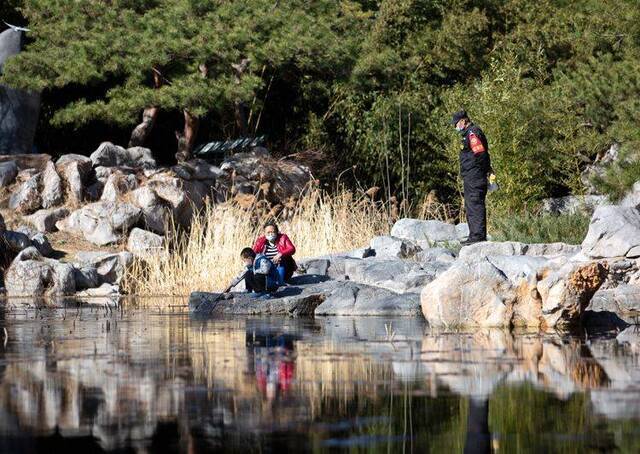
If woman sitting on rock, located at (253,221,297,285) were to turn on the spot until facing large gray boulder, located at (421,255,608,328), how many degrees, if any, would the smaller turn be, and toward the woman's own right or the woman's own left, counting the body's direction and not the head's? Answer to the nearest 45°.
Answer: approximately 45° to the woman's own left

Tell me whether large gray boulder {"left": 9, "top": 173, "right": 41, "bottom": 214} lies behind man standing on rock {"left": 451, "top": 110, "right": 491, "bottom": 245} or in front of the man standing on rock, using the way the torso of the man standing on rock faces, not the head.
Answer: in front

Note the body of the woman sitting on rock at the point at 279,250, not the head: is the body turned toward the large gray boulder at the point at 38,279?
no

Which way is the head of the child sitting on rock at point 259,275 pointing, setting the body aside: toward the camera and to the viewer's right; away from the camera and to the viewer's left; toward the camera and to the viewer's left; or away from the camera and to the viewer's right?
toward the camera and to the viewer's left

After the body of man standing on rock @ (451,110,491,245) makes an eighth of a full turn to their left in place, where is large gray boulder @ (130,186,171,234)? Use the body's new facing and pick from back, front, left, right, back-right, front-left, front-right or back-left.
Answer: right

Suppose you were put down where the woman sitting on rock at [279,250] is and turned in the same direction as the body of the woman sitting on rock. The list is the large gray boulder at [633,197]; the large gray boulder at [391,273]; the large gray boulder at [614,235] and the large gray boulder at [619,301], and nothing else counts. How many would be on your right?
0

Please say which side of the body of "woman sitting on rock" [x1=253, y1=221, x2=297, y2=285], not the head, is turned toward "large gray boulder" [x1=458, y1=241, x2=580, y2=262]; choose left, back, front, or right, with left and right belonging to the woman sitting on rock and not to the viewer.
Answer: left

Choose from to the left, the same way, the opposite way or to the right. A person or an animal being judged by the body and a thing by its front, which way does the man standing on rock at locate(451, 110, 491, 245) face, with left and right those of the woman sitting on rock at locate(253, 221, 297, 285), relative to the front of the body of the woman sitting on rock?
to the right

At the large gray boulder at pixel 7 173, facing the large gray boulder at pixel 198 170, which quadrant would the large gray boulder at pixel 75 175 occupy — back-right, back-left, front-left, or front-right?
front-right

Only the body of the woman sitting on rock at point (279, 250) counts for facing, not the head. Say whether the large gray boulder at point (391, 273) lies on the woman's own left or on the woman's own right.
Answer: on the woman's own left

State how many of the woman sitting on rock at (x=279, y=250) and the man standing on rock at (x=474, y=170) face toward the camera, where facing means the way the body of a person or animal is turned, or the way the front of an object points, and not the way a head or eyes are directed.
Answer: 1

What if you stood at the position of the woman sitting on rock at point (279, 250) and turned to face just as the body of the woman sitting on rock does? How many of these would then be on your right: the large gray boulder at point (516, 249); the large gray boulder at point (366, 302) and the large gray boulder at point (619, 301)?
0

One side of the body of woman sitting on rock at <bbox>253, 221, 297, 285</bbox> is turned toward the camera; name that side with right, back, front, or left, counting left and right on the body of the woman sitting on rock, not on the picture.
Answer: front

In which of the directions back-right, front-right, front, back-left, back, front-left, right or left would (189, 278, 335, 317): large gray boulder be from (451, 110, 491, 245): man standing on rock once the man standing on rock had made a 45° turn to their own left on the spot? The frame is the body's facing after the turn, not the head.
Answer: front

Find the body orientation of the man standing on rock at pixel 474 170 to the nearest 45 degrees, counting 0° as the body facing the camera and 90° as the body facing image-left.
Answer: approximately 90°
